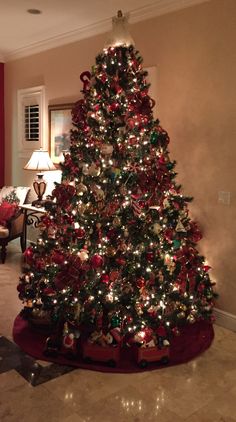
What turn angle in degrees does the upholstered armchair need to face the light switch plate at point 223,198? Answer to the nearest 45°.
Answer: approximately 90° to its left

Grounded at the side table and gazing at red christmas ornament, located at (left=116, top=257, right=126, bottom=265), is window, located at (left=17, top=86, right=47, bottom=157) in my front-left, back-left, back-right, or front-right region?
back-left

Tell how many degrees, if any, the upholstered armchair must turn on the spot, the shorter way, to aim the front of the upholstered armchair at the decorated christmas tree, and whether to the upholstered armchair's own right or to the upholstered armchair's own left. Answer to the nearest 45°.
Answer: approximately 45° to the upholstered armchair's own left
